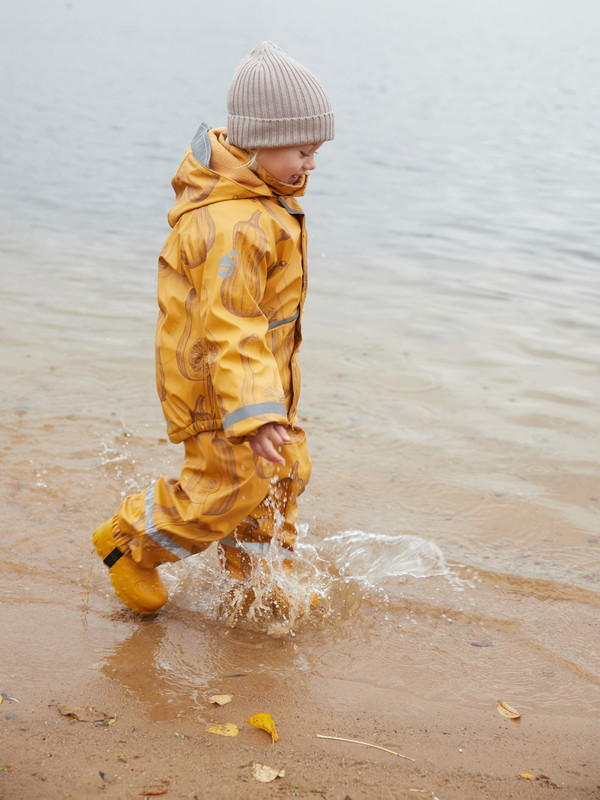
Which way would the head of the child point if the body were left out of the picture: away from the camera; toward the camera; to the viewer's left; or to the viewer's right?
to the viewer's right

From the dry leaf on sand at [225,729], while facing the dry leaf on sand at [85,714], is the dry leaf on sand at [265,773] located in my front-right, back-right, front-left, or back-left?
back-left

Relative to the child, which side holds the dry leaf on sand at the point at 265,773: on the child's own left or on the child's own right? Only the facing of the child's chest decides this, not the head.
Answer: on the child's own right

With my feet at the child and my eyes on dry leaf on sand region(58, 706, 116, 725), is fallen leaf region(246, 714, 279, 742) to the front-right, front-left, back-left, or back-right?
front-left

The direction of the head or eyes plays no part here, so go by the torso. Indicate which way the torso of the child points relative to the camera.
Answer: to the viewer's right
